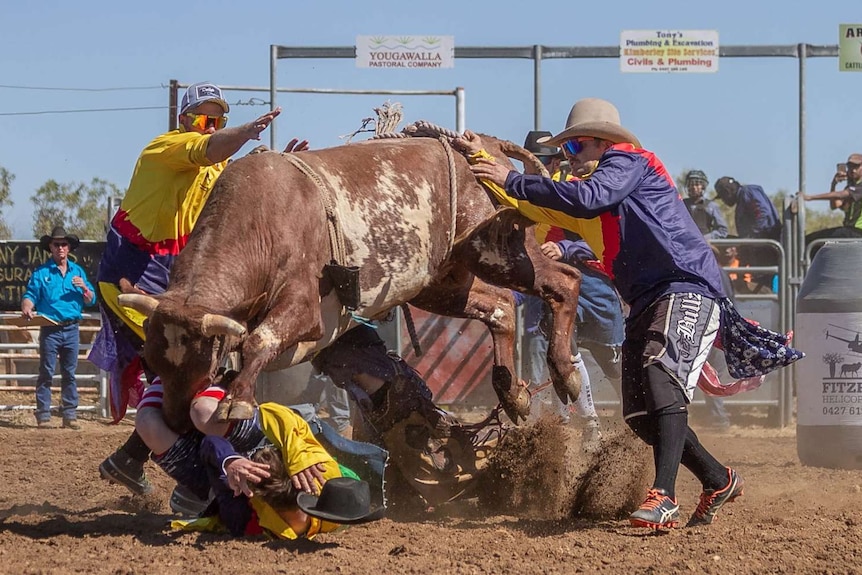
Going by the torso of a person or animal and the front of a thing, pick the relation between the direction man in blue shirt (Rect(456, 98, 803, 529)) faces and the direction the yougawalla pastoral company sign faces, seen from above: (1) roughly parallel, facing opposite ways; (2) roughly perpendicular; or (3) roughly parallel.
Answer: roughly perpendicular

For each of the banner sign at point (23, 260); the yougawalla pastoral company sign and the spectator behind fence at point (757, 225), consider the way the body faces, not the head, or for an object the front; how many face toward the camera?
2

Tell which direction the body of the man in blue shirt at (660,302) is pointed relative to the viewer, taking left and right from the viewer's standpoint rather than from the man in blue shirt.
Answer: facing to the left of the viewer

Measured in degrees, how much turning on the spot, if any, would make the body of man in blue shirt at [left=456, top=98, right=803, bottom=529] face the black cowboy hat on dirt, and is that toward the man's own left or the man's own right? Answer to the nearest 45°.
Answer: approximately 45° to the man's own left

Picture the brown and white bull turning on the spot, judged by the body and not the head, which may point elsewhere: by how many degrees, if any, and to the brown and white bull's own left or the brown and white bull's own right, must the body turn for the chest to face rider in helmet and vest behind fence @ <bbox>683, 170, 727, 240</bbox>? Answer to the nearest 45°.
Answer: approximately 180°

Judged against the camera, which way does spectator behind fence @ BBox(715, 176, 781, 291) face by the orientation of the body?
to the viewer's left

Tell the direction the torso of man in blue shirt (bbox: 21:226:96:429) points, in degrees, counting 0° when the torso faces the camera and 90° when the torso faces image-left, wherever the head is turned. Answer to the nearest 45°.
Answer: approximately 0°

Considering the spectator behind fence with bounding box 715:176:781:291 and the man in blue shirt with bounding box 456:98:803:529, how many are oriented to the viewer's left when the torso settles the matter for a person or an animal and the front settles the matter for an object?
2
